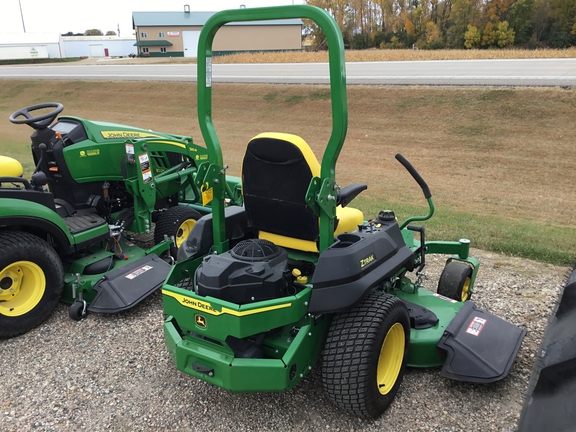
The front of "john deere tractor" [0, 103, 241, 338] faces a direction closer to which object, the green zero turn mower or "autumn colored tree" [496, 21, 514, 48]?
the autumn colored tree

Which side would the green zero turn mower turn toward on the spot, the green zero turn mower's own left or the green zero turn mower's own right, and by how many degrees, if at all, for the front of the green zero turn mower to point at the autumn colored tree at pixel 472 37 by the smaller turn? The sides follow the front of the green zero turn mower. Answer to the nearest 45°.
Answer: approximately 45° to the green zero turn mower's own left

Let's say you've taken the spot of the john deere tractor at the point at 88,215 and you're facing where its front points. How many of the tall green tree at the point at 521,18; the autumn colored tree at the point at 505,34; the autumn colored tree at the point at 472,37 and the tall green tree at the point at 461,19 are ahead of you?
4

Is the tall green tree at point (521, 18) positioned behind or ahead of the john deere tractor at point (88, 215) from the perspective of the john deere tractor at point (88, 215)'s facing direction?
ahead

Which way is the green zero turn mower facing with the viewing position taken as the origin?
facing away from the viewer and to the right of the viewer

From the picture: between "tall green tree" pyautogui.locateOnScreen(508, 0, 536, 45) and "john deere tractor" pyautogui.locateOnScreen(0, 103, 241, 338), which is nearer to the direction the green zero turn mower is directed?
the tall green tree

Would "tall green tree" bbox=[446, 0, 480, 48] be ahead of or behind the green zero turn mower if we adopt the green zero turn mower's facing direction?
ahead

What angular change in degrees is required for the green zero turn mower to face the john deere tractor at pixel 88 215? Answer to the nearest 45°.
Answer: approximately 90° to its left
